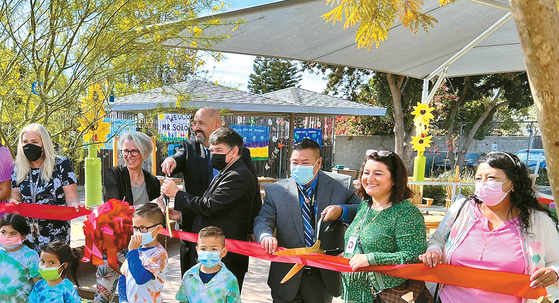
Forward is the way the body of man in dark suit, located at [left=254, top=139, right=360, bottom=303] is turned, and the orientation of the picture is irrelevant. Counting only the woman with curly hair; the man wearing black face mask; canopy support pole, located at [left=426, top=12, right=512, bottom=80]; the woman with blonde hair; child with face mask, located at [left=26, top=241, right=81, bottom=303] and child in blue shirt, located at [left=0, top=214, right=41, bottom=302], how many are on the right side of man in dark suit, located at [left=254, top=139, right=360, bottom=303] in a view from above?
4

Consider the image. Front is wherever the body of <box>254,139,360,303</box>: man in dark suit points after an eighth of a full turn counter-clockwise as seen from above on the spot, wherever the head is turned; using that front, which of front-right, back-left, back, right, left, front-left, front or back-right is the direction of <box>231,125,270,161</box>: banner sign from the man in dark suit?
back-left

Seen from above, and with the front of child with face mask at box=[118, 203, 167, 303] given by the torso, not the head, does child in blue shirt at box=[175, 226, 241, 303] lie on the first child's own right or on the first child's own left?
on the first child's own left

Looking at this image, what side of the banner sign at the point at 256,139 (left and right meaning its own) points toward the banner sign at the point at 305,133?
left

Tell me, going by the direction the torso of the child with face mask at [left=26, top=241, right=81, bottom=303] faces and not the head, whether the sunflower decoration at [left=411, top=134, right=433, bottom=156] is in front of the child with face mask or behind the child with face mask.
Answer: behind
